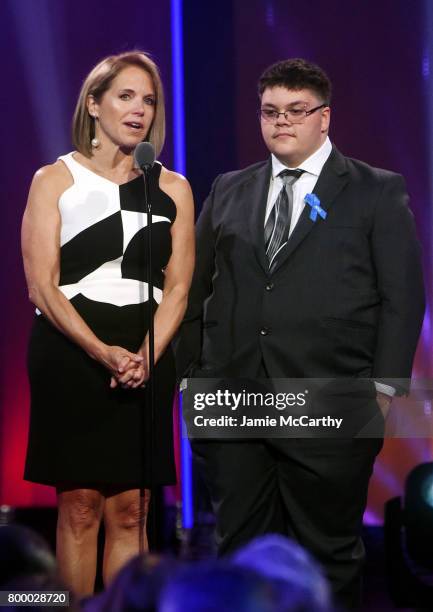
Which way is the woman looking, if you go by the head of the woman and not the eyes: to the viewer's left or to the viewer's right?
to the viewer's right

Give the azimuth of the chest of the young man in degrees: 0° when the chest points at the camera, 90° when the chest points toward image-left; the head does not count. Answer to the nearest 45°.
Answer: approximately 45°

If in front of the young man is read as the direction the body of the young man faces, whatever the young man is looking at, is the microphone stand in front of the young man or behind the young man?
in front
